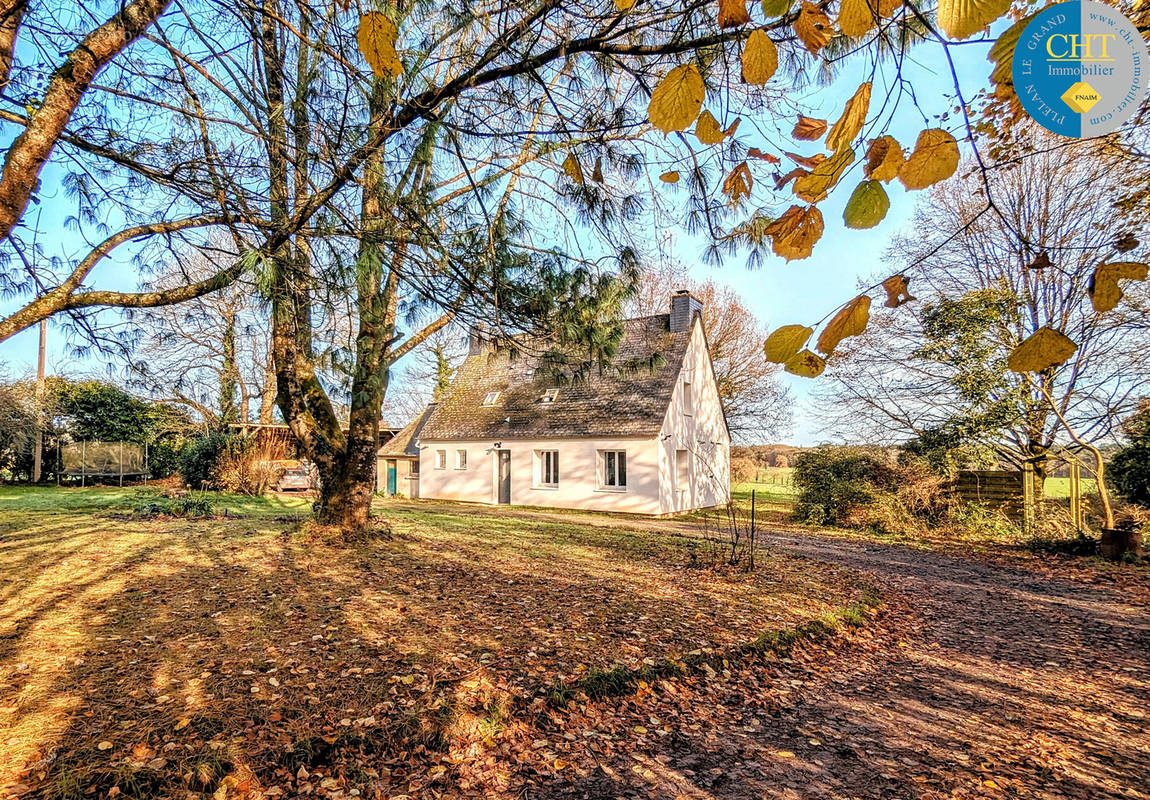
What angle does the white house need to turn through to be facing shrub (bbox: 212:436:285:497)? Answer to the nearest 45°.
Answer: approximately 45° to its right

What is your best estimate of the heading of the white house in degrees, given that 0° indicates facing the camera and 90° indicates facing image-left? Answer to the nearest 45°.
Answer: approximately 45°

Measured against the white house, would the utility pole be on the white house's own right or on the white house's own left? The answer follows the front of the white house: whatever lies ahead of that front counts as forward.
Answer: on the white house's own right

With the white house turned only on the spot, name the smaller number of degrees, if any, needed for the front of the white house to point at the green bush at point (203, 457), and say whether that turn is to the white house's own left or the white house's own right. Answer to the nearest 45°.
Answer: approximately 45° to the white house's own right

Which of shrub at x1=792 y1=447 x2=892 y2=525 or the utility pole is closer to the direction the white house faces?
the utility pole

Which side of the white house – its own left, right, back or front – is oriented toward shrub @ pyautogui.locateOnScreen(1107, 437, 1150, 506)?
left
